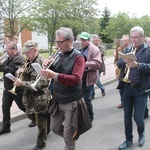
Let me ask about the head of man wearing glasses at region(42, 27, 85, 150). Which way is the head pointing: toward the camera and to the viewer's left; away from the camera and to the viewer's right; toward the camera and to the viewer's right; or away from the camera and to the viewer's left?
toward the camera and to the viewer's left

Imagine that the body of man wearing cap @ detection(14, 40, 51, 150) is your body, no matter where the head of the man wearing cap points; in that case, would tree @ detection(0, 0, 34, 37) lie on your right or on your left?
on your right

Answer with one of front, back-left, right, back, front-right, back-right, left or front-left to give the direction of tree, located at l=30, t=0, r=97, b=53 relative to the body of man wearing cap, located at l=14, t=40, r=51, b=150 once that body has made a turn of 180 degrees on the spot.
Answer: front-left

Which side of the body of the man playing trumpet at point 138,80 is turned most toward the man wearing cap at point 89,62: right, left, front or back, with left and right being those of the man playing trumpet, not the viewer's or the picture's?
right

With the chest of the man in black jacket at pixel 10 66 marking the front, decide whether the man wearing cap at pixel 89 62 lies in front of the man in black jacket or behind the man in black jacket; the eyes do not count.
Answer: behind

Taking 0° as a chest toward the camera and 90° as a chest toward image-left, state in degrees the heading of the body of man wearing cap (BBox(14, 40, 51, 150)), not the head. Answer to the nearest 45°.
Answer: approximately 45°

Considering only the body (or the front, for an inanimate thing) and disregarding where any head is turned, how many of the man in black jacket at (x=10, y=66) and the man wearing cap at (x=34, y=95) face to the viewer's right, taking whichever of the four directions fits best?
0

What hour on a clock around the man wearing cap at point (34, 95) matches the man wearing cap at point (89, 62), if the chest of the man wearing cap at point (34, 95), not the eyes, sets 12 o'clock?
the man wearing cap at point (89, 62) is roughly at 6 o'clock from the man wearing cap at point (34, 95).

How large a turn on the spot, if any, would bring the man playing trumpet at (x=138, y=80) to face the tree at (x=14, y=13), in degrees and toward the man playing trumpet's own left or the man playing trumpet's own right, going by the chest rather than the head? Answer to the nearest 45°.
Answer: approximately 90° to the man playing trumpet's own right

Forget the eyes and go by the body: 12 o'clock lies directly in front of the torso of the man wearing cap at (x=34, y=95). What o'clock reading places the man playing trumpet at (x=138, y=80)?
The man playing trumpet is roughly at 8 o'clock from the man wearing cap.
